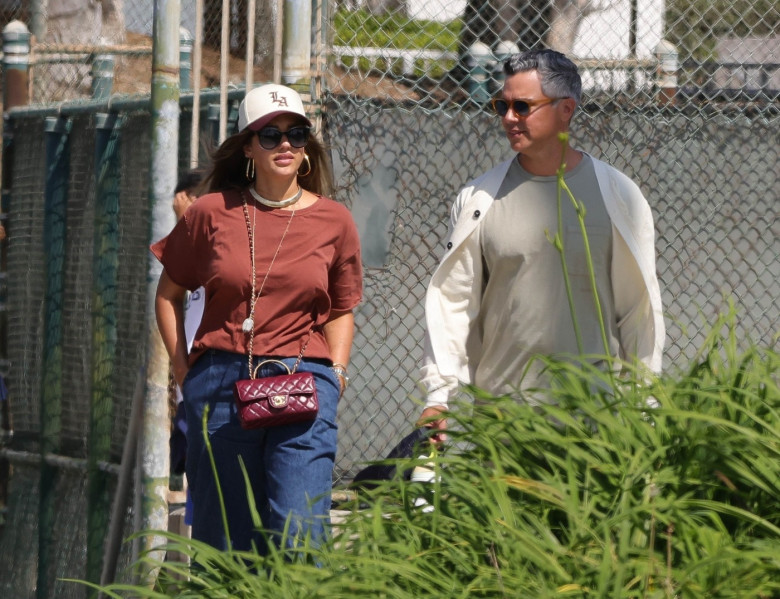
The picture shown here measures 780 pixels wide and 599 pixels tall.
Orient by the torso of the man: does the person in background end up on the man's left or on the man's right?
on the man's right

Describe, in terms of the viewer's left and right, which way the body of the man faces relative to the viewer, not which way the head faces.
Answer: facing the viewer

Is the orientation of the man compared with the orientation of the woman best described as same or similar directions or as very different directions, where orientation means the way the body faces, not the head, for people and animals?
same or similar directions

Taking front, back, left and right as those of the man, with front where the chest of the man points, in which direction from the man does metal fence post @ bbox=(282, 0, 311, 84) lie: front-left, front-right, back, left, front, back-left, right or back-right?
back-right

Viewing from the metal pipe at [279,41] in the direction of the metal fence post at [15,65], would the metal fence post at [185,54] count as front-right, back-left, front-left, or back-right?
front-right

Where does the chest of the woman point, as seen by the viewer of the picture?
toward the camera

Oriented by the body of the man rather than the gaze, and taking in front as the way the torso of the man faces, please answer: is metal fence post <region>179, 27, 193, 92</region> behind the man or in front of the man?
behind

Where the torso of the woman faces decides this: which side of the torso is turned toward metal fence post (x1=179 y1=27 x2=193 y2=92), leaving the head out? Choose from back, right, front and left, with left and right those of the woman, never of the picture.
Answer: back

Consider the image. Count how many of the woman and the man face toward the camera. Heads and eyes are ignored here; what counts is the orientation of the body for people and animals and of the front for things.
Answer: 2
